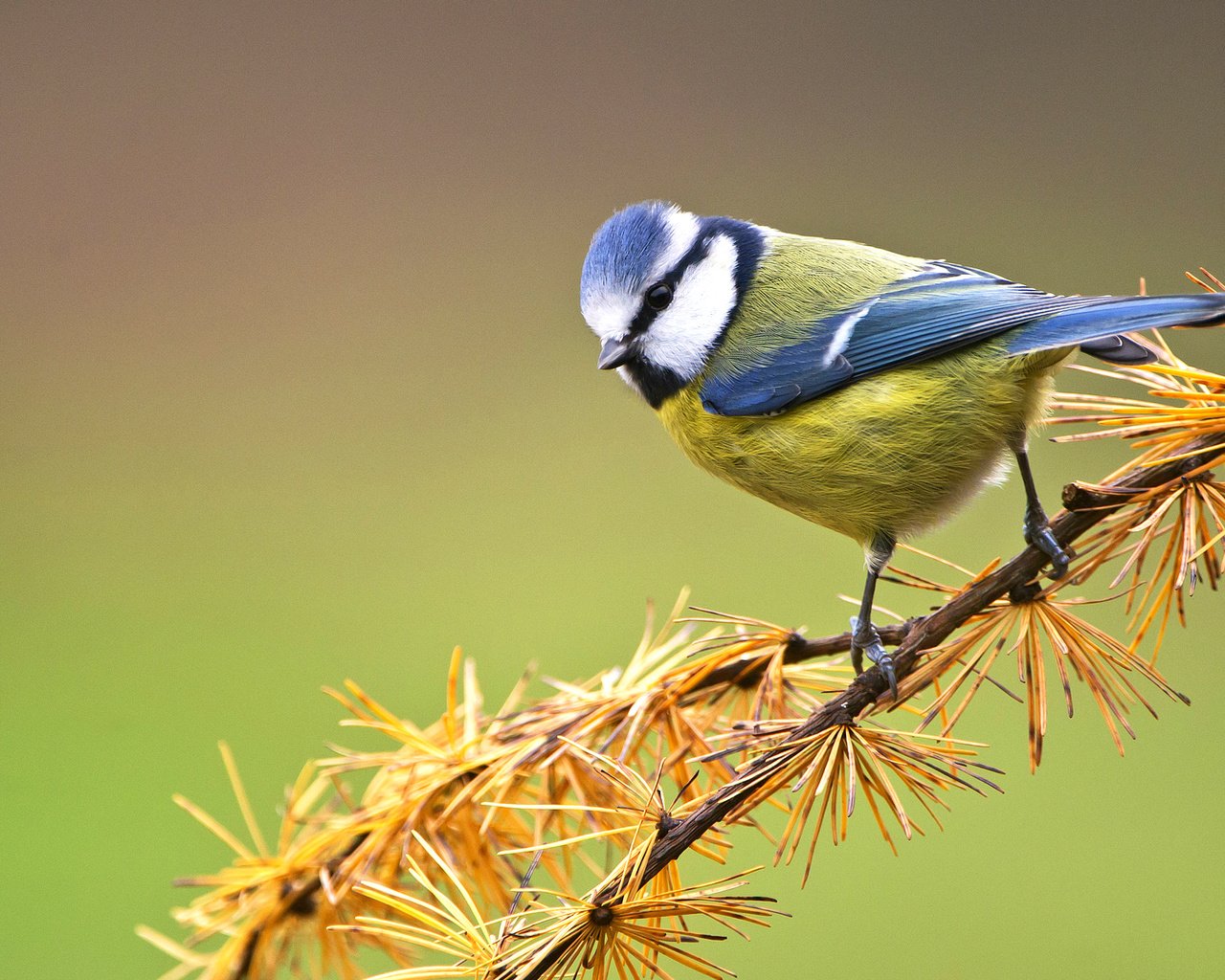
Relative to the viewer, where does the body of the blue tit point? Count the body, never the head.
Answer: to the viewer's left
